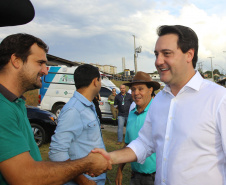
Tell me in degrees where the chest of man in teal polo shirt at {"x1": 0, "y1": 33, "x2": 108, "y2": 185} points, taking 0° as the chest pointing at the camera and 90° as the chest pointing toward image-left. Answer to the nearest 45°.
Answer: approximately 270°

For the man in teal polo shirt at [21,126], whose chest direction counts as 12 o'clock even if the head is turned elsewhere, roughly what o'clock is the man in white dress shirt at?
The man in white dress shirt is roughly at 12 o'clock from the man in teal polo shirt.

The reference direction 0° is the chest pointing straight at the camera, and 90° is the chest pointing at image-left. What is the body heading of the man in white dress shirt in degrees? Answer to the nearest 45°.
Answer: approximately 45°

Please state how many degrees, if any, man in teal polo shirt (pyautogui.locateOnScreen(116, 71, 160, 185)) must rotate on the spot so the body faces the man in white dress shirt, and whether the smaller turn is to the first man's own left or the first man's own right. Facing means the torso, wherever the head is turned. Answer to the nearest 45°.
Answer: approximately 45° to the first man's own left

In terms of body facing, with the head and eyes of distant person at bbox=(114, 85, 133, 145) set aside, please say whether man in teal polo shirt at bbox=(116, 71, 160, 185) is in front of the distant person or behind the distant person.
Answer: in front

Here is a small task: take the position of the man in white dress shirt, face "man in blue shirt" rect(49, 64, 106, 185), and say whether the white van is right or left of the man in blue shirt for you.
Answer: right

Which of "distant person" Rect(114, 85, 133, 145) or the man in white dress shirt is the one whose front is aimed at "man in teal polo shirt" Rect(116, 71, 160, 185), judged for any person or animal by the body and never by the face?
the distant person

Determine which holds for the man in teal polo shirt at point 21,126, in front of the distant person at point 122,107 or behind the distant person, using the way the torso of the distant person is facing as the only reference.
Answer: in front

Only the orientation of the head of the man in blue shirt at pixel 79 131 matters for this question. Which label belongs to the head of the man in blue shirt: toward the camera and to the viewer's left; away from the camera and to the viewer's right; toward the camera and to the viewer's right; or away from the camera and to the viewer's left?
away from the camera and to the viewer's right

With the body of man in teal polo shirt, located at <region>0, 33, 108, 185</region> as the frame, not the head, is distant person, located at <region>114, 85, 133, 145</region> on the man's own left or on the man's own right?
on the man's own left

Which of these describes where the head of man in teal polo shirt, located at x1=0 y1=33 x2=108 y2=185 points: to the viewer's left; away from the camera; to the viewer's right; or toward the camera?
to the viewer's right
